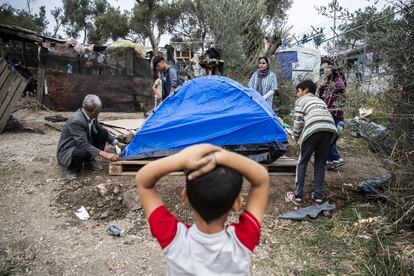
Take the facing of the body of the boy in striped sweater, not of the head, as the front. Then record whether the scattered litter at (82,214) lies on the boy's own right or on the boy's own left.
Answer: on the boy's own left

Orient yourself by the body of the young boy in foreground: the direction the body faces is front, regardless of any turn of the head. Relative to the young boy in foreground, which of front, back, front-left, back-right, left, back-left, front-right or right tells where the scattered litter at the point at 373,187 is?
front-right

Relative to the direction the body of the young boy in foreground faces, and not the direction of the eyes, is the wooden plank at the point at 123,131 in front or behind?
in front

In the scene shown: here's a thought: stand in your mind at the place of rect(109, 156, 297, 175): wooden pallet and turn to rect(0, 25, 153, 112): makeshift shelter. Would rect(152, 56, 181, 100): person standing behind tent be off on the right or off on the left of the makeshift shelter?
right

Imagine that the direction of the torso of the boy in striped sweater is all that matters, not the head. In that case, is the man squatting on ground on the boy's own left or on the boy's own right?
on the boy's own left

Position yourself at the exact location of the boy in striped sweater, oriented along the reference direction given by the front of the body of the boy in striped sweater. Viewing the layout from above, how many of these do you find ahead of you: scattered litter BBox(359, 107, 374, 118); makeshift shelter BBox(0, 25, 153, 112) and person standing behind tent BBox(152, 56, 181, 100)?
2

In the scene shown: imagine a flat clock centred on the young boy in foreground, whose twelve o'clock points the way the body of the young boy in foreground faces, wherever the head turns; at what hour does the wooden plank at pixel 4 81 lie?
The wooden plank is roughly at 11 o'clock from the young boy in foreground.

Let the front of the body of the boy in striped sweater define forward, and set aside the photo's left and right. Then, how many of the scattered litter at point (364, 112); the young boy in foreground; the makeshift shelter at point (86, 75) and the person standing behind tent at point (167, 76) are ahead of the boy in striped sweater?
2

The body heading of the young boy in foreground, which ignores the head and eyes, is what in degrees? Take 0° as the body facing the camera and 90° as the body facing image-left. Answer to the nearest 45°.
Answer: approximately 180°

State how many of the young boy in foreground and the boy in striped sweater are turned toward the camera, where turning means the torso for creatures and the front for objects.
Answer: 0

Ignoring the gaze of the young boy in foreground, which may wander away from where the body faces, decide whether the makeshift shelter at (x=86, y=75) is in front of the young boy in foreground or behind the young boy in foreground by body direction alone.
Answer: in front

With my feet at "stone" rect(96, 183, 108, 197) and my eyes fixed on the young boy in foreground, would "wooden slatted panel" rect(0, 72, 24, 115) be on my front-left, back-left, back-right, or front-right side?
back-right

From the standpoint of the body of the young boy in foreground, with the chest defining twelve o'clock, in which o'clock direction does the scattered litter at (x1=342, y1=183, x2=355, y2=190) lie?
The scattered litter is roughly at 1 o'clock from the young boy in foreground.

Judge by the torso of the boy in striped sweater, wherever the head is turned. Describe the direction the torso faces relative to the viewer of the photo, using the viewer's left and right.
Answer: facing away from the viewer and to the left of the viewer

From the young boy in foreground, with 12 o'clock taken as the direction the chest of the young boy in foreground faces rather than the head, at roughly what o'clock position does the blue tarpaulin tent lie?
The blue tarpaulin tent is roughly at 12 o'clock from the young boy in foreground.

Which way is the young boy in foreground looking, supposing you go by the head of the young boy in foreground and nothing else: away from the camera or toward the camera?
away from the camera
